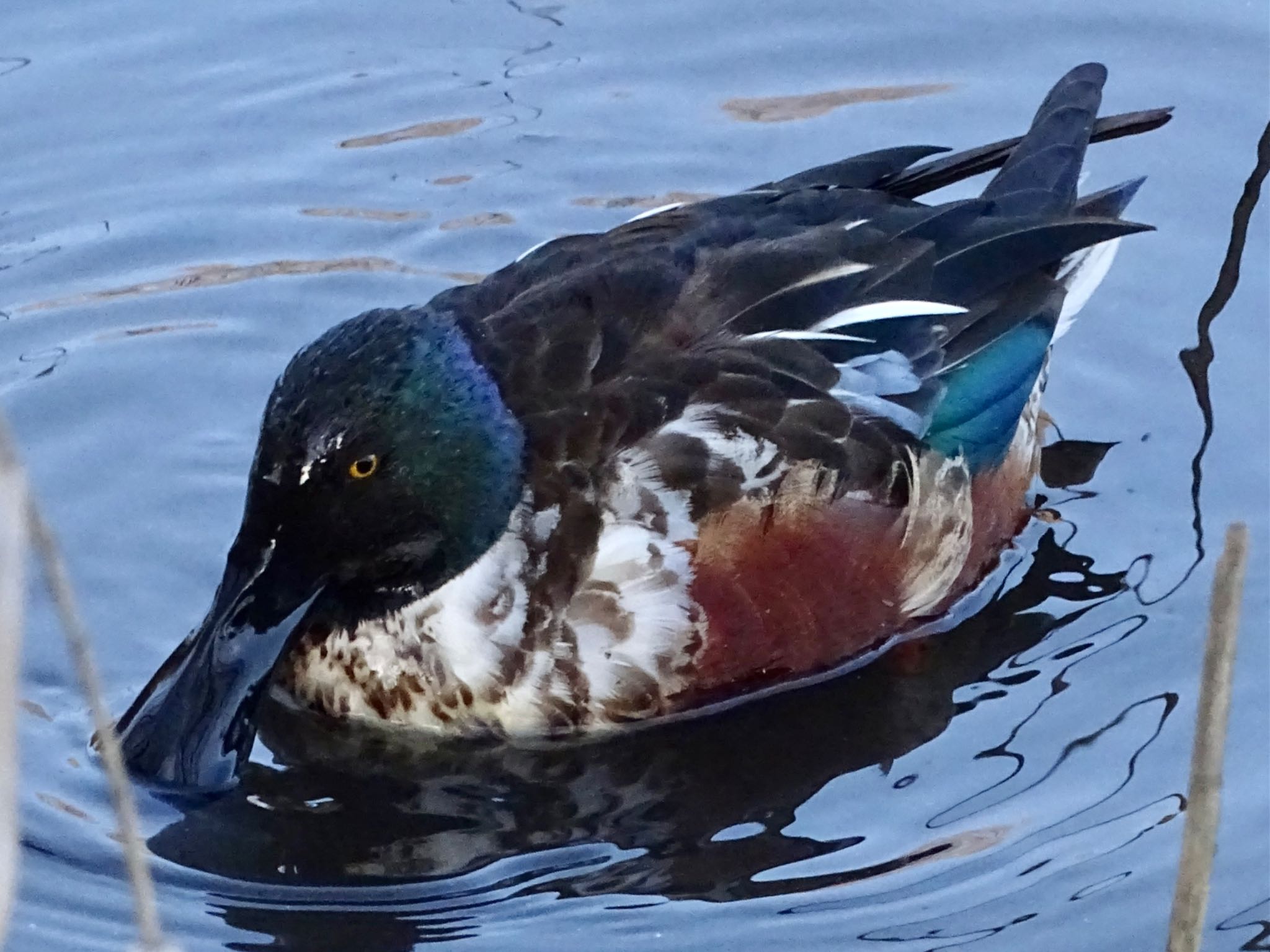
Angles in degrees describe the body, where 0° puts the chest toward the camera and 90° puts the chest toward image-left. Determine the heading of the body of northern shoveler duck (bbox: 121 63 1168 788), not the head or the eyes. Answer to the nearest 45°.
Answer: approximately 45°

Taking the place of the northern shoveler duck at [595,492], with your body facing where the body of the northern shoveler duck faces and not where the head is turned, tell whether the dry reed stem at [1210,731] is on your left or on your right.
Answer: on your left
